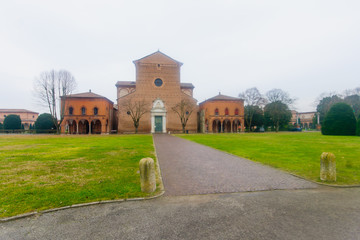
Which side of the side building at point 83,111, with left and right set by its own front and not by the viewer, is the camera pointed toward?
front

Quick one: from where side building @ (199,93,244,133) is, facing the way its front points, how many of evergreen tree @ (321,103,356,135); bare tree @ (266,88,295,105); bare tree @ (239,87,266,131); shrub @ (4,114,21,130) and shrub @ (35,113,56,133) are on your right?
2

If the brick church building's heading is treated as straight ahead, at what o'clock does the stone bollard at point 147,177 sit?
The stone bollard is roughly at 12 o'clock from the brick church building.

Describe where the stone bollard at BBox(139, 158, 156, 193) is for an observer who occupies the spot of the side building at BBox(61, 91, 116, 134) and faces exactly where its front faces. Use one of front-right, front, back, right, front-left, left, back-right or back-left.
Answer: front

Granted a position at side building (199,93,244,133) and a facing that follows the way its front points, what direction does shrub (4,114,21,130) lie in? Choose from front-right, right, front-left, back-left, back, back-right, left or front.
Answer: right

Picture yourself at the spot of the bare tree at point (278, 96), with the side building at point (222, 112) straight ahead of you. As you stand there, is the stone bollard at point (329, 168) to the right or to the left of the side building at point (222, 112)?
left

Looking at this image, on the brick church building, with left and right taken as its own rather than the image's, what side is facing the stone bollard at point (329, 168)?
front

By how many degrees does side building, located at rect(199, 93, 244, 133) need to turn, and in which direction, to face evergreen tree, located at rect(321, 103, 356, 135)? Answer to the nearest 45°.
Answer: approximately 45° to its left

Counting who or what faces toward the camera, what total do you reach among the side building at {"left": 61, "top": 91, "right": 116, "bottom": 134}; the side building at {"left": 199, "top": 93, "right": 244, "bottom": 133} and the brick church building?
3

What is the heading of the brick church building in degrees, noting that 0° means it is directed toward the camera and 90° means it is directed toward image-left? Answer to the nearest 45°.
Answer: approximately 0°
